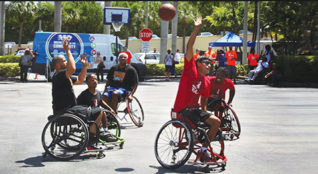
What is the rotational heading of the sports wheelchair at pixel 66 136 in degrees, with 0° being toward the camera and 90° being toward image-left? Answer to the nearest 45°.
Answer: approximately 270°

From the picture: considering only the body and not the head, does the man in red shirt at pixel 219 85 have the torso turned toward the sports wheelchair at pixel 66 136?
yes

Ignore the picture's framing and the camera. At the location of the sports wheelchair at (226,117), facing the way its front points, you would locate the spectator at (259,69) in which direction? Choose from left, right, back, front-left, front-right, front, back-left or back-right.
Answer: back-right

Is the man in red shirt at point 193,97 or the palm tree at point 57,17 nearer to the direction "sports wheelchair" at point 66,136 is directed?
the man in red shirt

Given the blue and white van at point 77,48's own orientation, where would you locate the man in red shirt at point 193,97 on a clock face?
The man in red shirt is roughly at 3 o'clock from the blue and white van.

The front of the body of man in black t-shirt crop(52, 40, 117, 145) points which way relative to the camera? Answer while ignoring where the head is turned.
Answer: to the viewer's right

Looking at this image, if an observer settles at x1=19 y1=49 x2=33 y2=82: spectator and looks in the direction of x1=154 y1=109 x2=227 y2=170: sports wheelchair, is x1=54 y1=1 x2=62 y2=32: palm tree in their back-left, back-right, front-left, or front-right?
back-left

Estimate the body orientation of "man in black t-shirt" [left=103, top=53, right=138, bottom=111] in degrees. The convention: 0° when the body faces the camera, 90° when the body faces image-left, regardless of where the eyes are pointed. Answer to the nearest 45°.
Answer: approximately 45°
